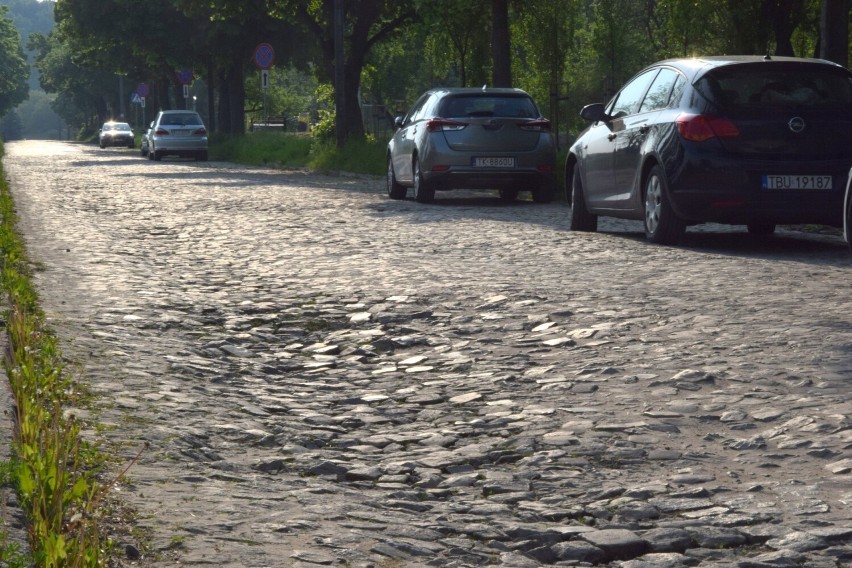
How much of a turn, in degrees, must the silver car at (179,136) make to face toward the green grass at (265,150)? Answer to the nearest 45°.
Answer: approximately 135° to its right

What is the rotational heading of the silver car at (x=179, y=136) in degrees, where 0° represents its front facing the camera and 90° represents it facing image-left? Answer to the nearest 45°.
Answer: approximately 180°

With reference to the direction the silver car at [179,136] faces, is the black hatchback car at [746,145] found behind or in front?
behind
